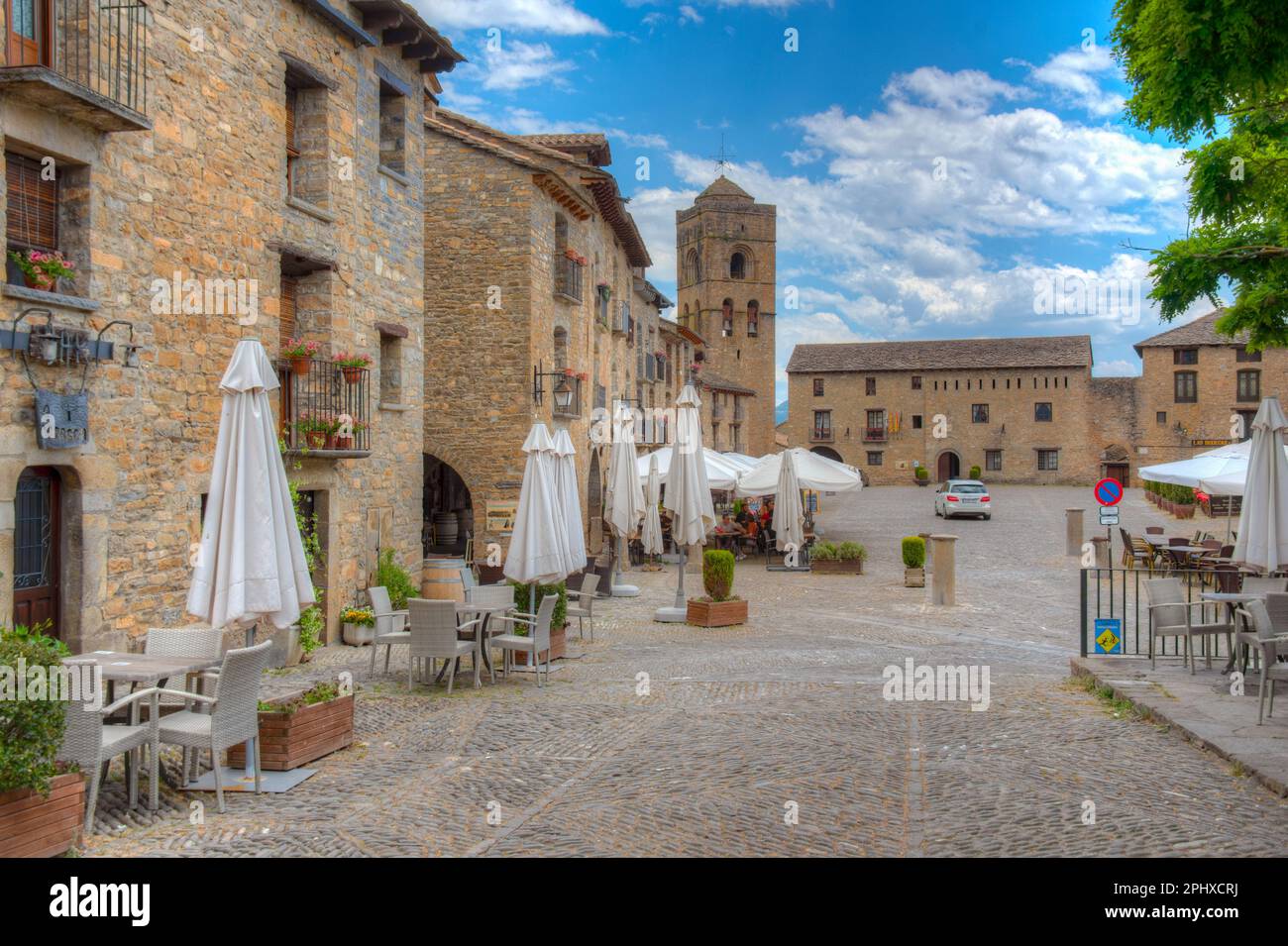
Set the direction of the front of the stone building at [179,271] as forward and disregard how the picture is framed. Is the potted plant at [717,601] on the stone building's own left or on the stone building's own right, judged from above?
on the stone building's own left

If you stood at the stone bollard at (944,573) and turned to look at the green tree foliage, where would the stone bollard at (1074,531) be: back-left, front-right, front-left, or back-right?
back-left

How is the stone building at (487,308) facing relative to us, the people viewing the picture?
facing to the right of the viewer

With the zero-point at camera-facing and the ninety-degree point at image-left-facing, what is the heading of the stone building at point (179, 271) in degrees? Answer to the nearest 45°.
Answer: approximately 315°

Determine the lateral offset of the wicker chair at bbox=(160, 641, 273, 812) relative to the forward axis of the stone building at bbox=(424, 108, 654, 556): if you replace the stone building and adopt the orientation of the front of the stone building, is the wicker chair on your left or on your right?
on your right
